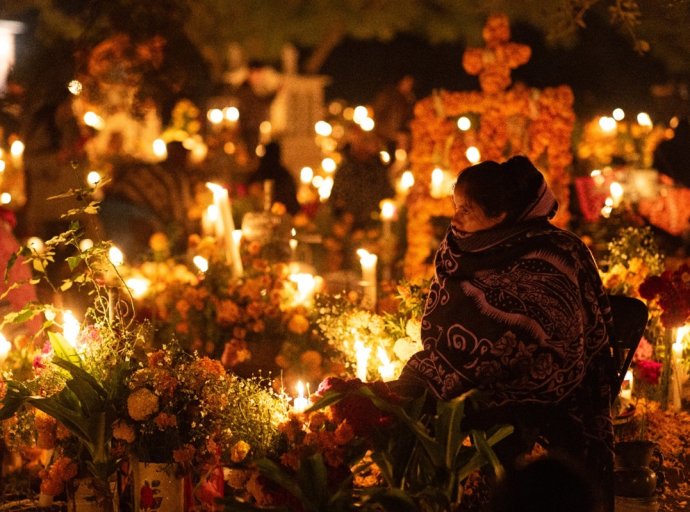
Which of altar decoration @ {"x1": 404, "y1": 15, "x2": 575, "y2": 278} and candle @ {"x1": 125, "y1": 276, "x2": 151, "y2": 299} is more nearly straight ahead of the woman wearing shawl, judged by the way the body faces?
the candle

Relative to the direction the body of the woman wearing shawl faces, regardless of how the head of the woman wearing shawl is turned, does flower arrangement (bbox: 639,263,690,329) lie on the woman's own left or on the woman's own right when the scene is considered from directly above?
on the woman's own right

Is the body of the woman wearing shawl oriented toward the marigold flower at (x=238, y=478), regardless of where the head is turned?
yes

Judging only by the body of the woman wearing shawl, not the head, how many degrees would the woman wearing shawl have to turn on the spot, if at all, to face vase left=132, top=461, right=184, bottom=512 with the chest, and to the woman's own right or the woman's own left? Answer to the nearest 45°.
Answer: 0° — they already face it

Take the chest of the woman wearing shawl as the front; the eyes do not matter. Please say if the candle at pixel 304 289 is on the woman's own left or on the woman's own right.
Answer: on the woman's own right

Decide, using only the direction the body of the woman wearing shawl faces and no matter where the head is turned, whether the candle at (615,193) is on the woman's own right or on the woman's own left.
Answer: on the woman's own right

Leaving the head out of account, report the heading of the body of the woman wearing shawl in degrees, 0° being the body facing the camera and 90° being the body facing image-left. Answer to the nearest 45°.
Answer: approximately 90°
